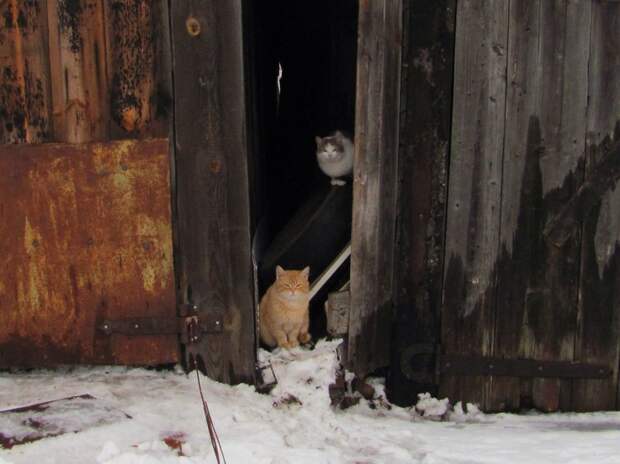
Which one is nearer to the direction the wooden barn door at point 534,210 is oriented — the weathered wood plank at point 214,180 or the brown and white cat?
the weathered wood plank

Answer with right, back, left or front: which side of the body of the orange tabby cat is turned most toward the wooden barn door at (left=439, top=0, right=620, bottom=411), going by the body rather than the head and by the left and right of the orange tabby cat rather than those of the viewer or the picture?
left

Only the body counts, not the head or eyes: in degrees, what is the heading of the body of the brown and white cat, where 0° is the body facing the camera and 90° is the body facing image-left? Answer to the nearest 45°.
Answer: approximately 45°

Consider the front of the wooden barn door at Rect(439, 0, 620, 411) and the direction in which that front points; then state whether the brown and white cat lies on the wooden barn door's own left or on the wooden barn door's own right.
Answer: on the wooden barn door's own right

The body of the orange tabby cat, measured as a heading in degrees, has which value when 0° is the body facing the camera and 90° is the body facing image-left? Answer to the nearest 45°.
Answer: approximately 0°

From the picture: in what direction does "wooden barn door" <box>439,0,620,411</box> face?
toward the camera

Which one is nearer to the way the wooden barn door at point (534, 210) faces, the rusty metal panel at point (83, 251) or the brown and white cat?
the rusty metal panel

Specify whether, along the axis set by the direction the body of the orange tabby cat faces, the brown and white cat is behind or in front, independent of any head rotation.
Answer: behind

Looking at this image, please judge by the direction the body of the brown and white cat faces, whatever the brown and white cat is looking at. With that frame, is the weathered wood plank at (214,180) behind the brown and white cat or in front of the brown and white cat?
in front

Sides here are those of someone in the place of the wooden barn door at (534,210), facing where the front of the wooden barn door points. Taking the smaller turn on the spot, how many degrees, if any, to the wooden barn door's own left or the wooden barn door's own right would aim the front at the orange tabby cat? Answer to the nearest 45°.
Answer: approximately 90° to the wooden barn door's own right

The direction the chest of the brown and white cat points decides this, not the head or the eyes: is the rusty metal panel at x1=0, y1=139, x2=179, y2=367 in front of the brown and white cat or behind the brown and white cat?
in front

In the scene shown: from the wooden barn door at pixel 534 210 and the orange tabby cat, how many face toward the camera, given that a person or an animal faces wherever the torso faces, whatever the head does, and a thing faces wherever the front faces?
2
